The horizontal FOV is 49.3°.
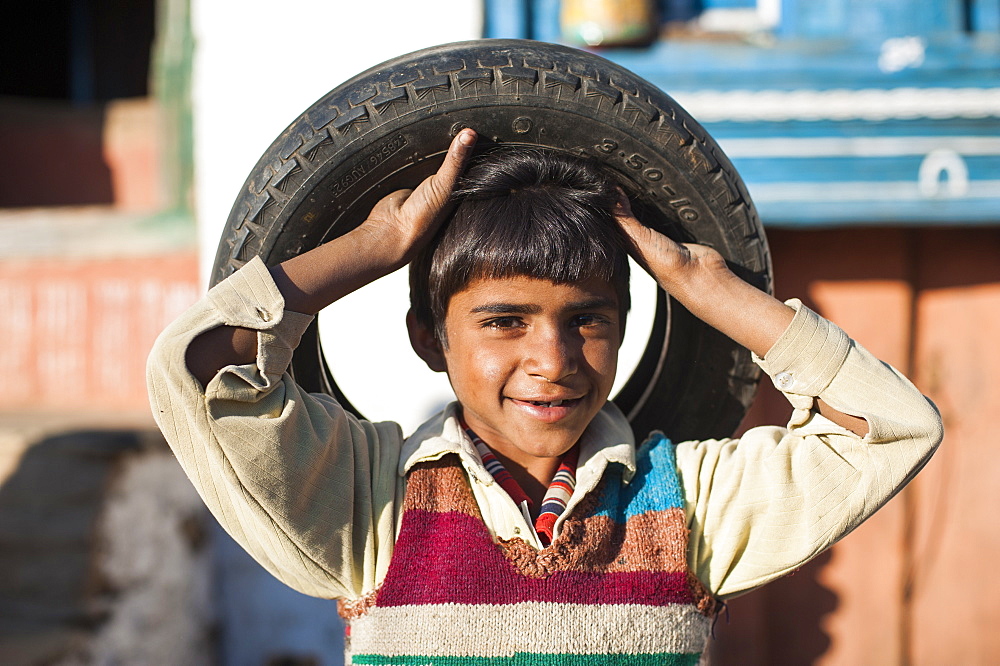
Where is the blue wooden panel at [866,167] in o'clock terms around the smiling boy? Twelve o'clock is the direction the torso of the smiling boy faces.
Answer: The blue wooden panel is roughly at 7 o'clock from the smiling boy.

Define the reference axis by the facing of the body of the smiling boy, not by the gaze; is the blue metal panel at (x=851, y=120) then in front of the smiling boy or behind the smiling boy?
behind

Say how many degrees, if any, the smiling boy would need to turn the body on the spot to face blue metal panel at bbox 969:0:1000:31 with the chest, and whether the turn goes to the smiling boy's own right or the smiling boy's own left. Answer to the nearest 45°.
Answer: approximately 135° to the smiling boy's own left

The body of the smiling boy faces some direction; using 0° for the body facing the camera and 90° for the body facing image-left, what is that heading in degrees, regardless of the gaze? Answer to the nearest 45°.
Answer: approximately 0°
